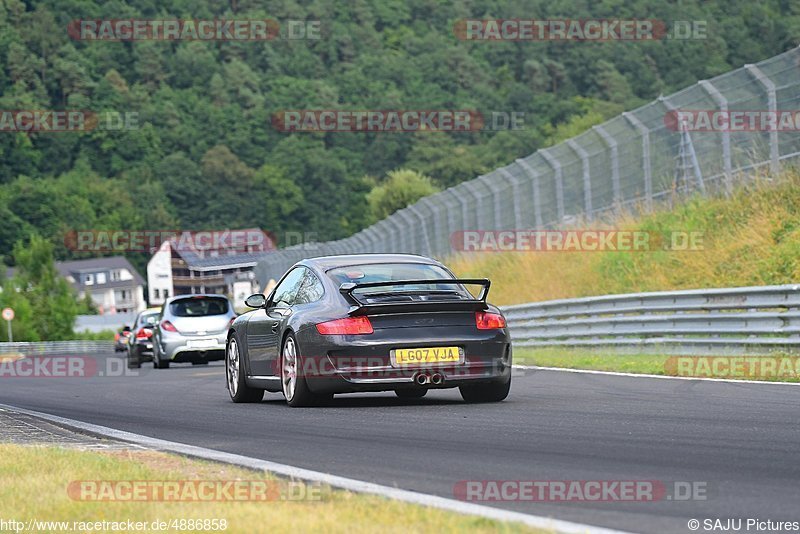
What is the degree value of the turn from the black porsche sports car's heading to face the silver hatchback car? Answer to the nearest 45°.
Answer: approximately 45° to its right

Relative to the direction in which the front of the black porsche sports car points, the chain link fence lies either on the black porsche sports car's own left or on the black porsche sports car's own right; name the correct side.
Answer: on the black porsche sports car's own right

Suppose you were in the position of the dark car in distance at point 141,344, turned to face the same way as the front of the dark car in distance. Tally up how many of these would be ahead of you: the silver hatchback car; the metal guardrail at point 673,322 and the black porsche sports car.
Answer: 0

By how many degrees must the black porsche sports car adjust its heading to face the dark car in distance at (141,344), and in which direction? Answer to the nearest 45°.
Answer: approximately 45° to its right

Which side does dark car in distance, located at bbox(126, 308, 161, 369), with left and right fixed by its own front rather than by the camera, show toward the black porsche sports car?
back

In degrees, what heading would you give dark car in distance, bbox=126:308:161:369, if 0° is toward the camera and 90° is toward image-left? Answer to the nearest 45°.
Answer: approximately 180°

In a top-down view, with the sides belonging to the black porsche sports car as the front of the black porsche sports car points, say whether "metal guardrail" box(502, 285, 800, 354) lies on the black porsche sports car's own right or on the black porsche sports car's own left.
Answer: on the black porsche sports car's own right

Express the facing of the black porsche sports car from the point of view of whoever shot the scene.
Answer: facing away from the viewer and to the left of the viewer

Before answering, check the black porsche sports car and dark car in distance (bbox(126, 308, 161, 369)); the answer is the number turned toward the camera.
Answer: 0

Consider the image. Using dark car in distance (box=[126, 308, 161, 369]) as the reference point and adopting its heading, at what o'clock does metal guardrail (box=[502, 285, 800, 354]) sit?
The metal guardrail is roughly at 5 o'clock from the dark car in distance.

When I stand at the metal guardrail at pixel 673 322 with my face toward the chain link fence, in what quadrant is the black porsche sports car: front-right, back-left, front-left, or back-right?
back-left
